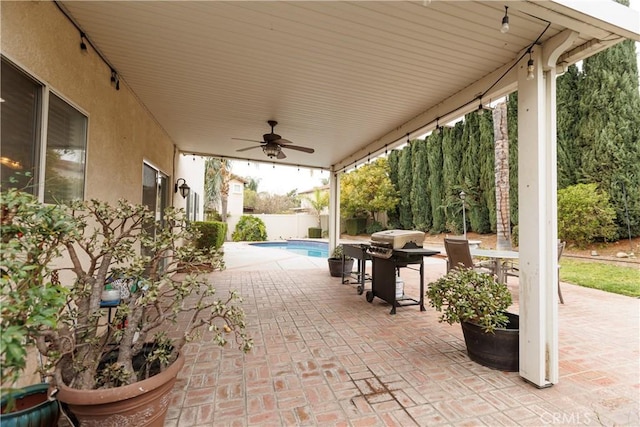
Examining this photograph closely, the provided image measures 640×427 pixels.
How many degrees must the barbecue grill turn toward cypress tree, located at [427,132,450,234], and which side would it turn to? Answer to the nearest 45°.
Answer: approximately 135° to its right

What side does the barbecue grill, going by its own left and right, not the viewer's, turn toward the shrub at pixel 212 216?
right

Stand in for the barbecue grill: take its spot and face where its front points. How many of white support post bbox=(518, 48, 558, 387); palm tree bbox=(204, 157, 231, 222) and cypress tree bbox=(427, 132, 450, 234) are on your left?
1

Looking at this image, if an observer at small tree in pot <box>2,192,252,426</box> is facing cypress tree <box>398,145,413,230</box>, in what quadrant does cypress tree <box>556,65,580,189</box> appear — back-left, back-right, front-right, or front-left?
front-right

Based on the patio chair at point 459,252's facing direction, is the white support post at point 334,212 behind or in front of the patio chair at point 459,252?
behind

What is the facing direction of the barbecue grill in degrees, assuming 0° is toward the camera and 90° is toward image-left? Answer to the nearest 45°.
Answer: approximately 45°

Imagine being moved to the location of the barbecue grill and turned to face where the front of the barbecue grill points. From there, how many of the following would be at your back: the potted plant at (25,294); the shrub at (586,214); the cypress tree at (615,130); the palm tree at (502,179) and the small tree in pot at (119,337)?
3

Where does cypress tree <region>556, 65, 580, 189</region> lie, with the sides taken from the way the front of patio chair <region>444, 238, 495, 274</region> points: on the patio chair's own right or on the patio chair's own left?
on the patio chair's own left

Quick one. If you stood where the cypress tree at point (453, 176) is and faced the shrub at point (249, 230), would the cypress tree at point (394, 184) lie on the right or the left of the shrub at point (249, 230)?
right

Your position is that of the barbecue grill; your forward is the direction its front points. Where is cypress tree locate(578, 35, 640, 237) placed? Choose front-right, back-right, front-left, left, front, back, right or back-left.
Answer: back

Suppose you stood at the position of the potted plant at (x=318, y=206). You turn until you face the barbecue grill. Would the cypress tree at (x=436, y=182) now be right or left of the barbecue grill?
left
